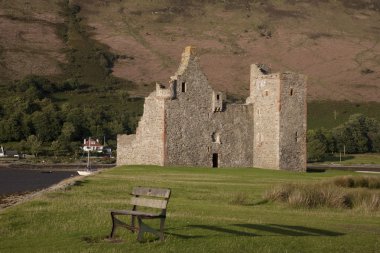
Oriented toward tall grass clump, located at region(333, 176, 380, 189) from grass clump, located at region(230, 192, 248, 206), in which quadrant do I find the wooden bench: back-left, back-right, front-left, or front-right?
back-right

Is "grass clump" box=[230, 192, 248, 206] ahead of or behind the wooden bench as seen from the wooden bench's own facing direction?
behind

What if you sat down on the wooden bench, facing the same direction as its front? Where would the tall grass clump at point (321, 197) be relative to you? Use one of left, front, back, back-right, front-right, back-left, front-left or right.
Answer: back

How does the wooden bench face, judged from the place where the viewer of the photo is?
facing the viewer and to the left of the viewer

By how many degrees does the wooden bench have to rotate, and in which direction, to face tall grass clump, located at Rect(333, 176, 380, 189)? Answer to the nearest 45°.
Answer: approximately 180°
